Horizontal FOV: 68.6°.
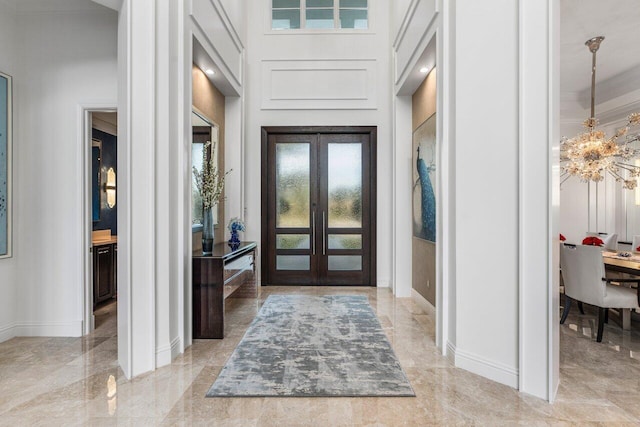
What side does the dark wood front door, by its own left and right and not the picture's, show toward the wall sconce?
right

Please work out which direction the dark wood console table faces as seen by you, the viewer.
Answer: facing to the right of the viewer

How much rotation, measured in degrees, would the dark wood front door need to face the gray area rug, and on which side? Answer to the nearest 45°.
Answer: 0° — it already faces it

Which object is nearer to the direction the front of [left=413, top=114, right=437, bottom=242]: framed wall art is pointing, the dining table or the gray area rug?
the gray area rug

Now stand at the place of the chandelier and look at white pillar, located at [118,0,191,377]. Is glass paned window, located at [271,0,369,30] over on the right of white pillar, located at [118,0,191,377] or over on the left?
right

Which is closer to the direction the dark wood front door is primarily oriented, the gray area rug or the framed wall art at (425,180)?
the gray area rug

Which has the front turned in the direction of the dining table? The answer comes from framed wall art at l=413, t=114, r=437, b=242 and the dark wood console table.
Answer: the dark wood console table

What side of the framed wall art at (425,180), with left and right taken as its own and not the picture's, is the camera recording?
left

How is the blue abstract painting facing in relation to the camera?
to the viewer's right

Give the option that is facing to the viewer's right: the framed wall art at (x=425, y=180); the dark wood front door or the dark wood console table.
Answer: the dark wood console table
